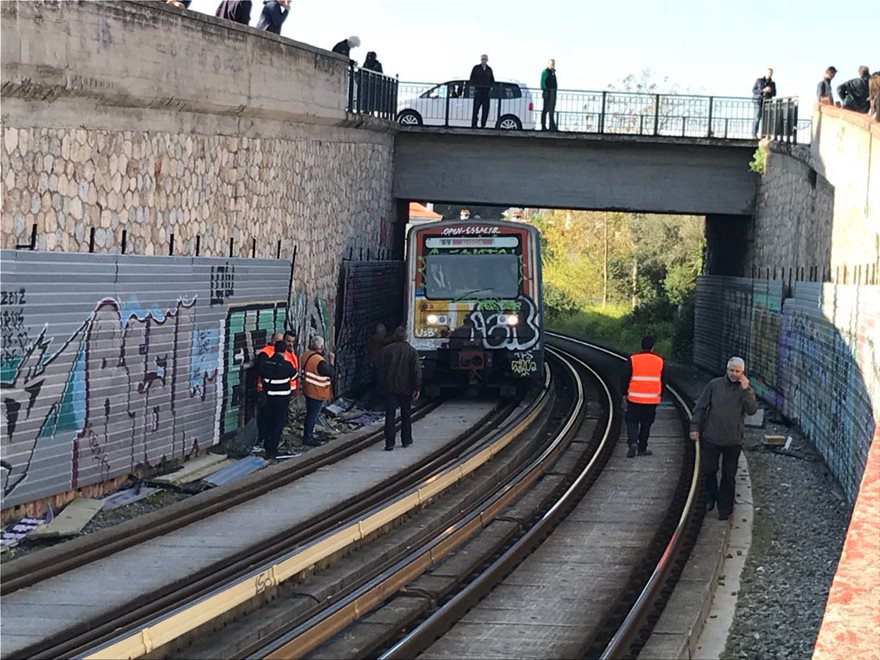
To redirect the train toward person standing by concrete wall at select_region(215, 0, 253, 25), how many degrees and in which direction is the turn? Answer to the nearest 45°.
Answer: approximately 45° to its right

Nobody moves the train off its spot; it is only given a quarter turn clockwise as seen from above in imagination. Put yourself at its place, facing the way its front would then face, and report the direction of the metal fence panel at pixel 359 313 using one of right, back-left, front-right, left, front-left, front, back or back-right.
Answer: front-right

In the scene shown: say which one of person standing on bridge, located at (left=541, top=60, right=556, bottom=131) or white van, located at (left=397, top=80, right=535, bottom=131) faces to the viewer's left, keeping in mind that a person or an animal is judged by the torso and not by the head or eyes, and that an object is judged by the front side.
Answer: the white van

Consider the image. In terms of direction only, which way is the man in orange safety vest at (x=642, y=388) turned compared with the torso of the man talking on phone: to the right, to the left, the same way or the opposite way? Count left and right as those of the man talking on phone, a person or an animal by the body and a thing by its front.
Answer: the opposite way

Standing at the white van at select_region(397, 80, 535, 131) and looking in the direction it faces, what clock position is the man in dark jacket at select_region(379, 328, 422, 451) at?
The man in dark jacket is roughly at 9 o'clock from the white van.

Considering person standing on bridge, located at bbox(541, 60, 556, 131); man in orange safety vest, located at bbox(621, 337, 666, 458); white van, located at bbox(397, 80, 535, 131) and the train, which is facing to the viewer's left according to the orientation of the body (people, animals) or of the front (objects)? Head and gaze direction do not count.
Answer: the white van

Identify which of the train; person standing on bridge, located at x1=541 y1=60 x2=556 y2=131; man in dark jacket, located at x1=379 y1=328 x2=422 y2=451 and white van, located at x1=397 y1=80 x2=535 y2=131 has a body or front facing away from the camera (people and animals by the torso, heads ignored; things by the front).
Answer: the man in dark jacket

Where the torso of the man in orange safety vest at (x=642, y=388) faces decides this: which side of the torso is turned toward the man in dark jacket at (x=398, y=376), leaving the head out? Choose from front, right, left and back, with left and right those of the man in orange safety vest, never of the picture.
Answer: left

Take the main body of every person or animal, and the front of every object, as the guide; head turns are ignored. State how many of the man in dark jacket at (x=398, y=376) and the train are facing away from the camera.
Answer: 1

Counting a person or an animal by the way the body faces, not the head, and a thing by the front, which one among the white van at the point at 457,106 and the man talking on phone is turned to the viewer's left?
the white van

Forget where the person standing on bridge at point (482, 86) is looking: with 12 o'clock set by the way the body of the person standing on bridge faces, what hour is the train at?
The train is roughly at 12 o'clock from the person standing on bridge.

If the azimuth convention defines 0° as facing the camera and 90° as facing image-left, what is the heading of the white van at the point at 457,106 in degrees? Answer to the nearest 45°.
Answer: approximately 90°

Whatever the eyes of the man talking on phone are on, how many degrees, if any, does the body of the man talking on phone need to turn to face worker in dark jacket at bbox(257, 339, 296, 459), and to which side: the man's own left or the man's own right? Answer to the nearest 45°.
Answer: approximately 90° to the man's own right

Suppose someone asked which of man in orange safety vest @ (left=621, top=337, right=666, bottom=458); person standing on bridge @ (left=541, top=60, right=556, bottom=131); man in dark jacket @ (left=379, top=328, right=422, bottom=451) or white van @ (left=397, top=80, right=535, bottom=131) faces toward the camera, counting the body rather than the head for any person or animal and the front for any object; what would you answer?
the person standing on bridge

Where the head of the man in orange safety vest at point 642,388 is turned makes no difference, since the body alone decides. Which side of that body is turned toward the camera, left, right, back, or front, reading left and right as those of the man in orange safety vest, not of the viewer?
back
